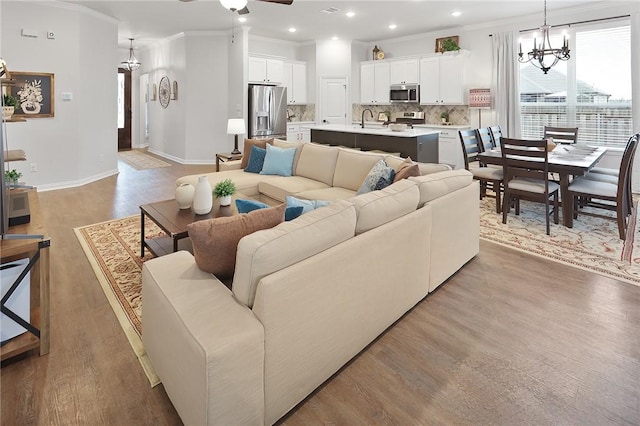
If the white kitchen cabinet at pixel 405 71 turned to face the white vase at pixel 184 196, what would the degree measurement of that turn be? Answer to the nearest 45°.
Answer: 0° — it already faces it

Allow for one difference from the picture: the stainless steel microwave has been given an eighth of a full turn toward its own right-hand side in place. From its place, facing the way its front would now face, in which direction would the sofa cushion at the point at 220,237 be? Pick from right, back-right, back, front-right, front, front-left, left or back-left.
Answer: front-left

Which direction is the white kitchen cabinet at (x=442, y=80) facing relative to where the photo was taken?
toward the camera

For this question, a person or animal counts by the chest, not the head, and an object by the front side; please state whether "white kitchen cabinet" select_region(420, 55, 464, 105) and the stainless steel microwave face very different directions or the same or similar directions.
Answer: same or similar directions

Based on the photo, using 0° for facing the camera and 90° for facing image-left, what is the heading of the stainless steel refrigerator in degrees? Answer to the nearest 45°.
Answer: approximately 315°

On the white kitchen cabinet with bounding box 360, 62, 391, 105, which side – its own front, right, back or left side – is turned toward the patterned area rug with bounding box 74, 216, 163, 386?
front

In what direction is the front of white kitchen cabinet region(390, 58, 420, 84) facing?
toward the camera

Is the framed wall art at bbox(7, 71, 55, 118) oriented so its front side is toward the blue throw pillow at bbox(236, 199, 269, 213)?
yes

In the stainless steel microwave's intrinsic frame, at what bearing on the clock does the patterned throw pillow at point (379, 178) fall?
The patterned throw pillow is roughly at 12 o'clock from the stainless steel microwave.
